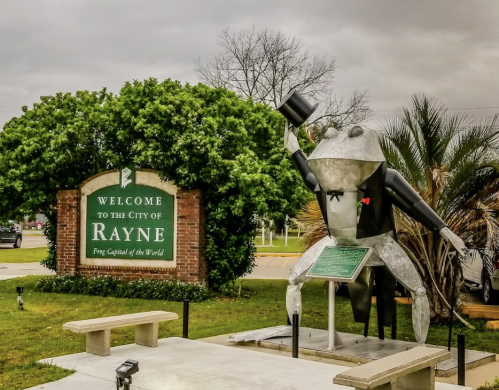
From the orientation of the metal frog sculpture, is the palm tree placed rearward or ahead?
rearward

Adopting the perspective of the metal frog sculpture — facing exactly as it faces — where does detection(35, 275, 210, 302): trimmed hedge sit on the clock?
The trimmed hedge is roughly at 3 o'clock from the metal frog sculpture.

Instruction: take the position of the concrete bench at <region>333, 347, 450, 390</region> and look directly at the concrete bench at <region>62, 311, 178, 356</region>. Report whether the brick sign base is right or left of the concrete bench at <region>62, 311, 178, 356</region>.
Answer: right

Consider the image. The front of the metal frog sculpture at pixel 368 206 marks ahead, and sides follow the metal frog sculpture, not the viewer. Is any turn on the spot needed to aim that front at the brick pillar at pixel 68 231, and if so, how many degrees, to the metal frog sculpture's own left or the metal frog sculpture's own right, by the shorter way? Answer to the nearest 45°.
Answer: approximately 90° to the metal frog sculpture's own right

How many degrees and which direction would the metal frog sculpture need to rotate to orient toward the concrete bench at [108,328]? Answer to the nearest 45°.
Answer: approximately 45° to its right

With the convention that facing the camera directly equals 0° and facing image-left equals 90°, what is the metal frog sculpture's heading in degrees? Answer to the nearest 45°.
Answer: approximately 45°

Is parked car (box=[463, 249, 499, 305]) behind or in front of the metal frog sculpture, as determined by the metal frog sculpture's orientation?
behind

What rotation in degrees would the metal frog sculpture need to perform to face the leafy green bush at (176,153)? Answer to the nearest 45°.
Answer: approximately 90° to its right

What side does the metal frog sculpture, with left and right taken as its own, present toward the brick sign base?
right
